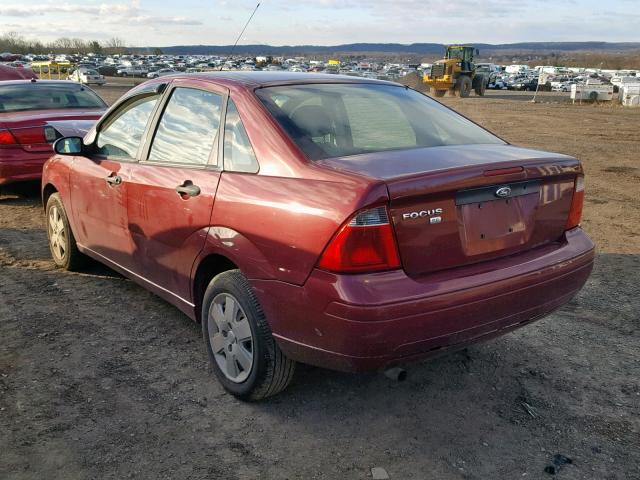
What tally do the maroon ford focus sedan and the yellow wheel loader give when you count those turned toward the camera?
0

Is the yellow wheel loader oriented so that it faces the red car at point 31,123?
no

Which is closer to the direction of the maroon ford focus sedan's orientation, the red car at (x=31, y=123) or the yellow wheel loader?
the red car

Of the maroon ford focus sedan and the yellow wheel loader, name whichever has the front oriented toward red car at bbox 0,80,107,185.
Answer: the maroon ford focus sedan

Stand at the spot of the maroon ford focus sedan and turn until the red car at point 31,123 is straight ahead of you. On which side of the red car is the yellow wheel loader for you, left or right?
right

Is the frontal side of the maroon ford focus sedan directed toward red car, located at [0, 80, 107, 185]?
yes

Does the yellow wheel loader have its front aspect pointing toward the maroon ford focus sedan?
no

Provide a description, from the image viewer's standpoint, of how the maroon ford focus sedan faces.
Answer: facing away from the viewer and to the left of the viewer

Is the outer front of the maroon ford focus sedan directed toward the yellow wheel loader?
no
